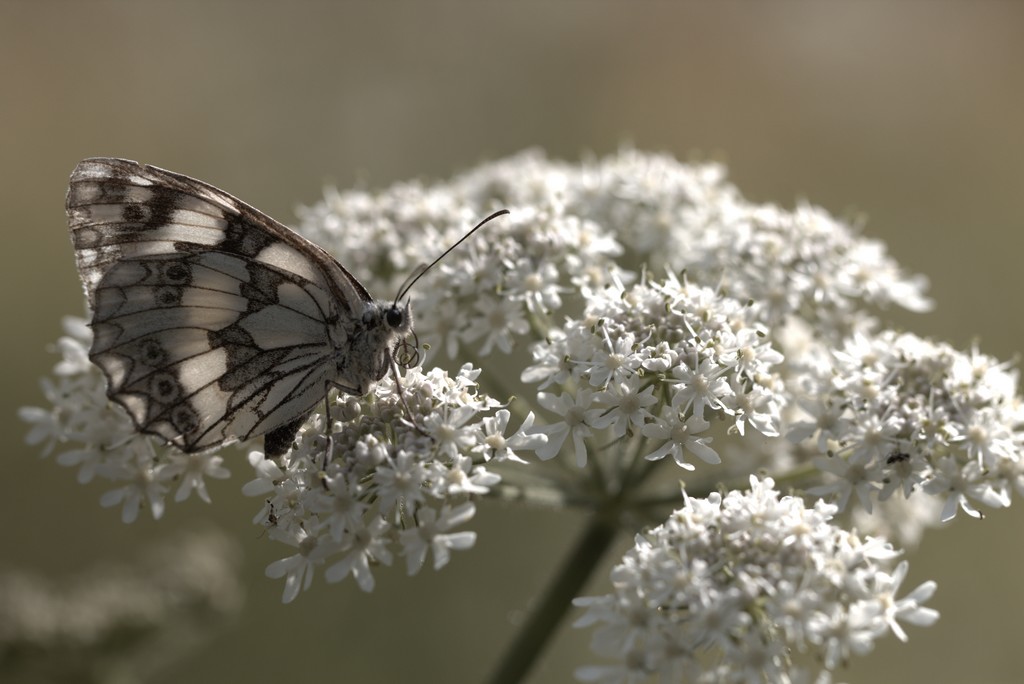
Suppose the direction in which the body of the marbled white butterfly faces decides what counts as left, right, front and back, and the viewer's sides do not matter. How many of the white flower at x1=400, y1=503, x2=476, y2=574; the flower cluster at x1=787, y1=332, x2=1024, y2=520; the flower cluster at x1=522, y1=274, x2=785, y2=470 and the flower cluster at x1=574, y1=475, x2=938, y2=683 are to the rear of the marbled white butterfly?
0

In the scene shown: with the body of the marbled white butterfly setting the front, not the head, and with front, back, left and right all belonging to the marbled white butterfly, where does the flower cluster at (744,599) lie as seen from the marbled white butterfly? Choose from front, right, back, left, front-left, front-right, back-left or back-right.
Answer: front-right

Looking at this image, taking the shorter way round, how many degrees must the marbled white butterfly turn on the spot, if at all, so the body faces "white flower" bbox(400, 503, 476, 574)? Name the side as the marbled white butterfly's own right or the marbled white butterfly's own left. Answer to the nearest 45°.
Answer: approximately 45° to the marbled white butterfly's own right

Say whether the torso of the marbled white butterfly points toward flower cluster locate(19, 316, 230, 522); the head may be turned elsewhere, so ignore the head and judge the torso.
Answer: no

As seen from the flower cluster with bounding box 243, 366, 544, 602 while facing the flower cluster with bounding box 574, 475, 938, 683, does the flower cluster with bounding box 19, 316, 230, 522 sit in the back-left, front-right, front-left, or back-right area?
back-left

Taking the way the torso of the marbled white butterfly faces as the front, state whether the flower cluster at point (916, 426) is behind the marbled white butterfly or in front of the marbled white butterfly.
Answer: in front

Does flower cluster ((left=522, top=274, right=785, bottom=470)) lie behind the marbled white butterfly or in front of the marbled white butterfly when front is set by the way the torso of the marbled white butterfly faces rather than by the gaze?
in front

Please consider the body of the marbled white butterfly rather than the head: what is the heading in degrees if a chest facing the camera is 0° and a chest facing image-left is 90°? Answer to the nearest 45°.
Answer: approximately 270°
